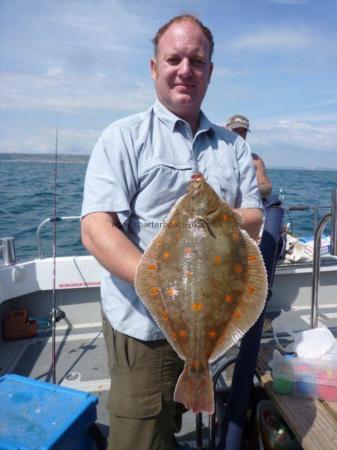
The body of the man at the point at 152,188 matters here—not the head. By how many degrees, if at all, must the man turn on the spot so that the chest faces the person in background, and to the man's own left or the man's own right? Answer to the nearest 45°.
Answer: approximately 135° to the man's own left

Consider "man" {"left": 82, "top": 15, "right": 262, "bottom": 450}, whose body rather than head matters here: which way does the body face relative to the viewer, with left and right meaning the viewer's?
facing the viewer and to the right of the viewer
